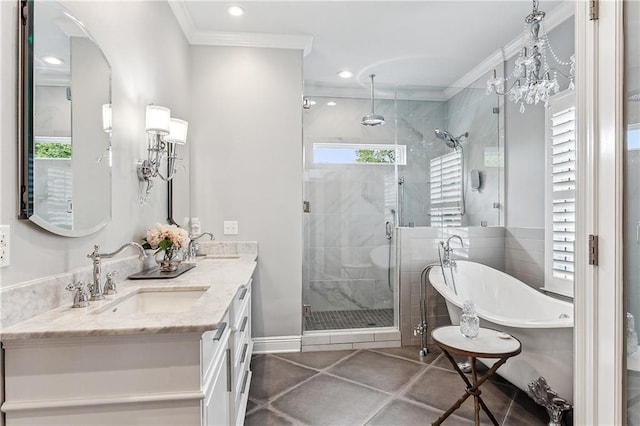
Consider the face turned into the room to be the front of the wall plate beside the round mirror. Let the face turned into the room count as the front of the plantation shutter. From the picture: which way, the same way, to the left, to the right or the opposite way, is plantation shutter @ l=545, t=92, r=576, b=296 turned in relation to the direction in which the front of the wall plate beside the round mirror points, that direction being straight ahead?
the opposite way

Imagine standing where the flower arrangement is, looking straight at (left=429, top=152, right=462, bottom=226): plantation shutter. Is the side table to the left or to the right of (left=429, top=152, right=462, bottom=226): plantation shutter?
right

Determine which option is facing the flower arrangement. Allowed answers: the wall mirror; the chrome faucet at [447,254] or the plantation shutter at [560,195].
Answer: the plantation shutter

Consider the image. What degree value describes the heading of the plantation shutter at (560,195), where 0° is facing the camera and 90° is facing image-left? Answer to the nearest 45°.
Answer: approximately 45°

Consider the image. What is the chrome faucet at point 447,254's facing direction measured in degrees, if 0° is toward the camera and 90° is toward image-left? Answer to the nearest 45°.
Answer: approximately 270°
